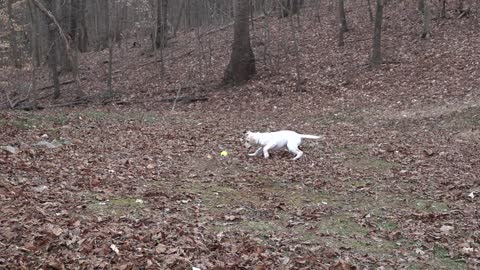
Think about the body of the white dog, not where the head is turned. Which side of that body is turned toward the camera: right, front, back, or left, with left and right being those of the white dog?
left

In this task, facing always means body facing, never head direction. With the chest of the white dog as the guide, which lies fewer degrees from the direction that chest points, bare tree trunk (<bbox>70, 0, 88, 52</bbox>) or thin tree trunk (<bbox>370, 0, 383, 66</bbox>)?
the bare tree trunk

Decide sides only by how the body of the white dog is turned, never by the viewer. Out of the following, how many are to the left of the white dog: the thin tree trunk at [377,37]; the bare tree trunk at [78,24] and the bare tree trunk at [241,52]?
0

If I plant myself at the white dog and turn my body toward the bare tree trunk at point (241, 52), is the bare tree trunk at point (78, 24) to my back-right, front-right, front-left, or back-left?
front-left

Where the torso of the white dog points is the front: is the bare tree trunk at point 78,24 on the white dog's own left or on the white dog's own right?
on the white dog's own right

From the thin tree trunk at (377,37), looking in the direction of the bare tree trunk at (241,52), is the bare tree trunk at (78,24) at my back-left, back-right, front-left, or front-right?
front-right

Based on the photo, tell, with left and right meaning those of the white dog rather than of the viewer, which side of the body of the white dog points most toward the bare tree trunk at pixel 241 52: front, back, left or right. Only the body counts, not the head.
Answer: right

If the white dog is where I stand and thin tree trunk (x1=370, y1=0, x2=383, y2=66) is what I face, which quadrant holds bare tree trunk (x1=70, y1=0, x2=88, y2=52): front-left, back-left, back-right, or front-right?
front-left

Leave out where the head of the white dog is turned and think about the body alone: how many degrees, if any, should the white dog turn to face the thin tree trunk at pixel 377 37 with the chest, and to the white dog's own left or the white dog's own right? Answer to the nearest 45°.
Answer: approximately 90° to the white dog's own right
